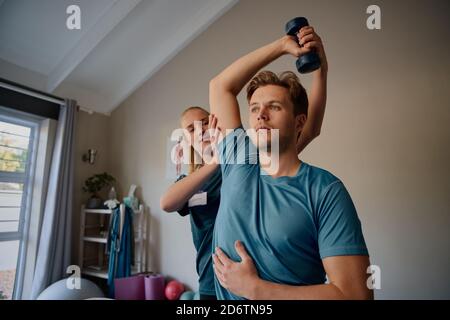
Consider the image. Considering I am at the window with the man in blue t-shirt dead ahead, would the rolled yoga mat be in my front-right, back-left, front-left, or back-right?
front-left

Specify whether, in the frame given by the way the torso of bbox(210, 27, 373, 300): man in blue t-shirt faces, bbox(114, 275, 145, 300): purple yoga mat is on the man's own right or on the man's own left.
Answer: on the man's own right

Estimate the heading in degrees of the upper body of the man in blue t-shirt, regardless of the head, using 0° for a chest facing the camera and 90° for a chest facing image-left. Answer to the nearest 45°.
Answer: approximately 45°

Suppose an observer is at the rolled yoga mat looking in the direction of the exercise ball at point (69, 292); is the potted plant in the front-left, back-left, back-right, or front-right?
front-right

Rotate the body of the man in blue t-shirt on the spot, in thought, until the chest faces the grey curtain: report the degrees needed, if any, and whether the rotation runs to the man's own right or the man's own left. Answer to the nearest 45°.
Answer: approximately 90° to the man's own right

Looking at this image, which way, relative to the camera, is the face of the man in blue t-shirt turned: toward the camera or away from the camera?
toward the camera

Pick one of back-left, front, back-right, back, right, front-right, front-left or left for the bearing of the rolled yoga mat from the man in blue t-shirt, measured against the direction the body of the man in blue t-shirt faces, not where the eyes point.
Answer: right

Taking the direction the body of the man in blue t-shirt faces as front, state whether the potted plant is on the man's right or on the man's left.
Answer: on the man's right
